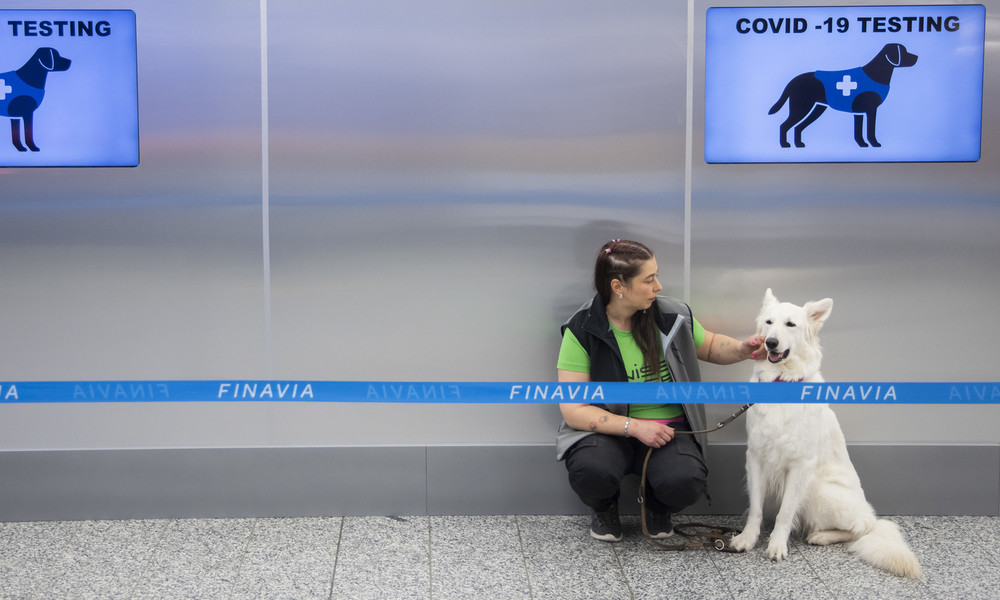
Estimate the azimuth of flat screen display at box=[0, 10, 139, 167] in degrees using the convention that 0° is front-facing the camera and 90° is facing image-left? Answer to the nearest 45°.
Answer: approximately 0°

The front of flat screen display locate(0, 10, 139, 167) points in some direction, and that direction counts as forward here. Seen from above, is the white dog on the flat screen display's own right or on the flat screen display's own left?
on the flat screen display's own left

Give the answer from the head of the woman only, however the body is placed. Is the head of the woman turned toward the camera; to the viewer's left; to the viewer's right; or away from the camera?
to the viewer's right

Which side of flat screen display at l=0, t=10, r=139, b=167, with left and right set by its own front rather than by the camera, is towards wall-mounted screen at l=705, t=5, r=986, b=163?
left

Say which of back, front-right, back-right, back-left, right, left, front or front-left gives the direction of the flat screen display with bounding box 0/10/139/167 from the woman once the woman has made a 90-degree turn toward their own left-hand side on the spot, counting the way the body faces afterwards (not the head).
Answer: back

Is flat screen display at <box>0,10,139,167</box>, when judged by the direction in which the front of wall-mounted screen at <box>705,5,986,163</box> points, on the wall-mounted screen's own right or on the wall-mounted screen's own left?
on the wall-mounted screen's own right

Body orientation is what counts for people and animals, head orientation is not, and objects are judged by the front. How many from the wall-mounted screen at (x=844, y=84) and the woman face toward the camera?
2
